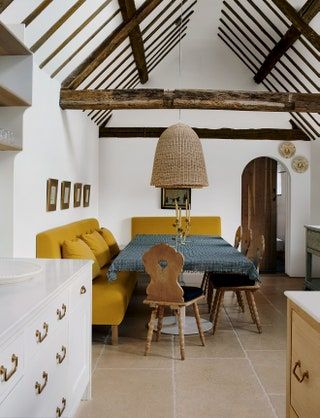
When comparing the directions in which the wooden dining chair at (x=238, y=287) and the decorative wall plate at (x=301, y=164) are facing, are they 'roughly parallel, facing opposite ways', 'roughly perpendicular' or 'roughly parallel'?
roughly perpendicular

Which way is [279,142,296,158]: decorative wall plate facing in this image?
toward the camera

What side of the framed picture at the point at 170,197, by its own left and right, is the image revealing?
front

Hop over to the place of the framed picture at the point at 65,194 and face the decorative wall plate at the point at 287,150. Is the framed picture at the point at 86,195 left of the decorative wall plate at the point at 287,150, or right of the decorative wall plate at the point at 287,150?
left

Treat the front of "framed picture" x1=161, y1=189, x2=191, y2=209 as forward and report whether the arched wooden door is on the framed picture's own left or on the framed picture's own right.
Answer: on the framed picture's own left

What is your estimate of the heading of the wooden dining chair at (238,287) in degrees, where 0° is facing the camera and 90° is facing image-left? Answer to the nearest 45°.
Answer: approximately 90°

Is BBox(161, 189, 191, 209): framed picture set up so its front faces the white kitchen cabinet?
yes

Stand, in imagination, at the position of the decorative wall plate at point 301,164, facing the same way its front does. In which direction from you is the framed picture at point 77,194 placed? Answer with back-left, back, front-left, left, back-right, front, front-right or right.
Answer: front-right

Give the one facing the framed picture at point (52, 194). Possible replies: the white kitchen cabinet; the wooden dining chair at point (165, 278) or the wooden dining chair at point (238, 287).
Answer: the wooden dining chair at point (238, 287)

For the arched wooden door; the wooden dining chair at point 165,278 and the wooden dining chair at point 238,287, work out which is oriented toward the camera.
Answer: the arched wooden door

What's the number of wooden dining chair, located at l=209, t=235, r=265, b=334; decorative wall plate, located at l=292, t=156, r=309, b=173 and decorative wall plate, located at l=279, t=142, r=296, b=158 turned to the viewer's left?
1

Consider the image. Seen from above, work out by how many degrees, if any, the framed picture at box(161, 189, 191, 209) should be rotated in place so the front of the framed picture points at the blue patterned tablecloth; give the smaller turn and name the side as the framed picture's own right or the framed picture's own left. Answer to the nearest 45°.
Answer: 0° — it already faces it

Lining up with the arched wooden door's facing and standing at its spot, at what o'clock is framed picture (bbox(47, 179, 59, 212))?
The framed picture is roughly at 1 o'clock from the arched wooden door.

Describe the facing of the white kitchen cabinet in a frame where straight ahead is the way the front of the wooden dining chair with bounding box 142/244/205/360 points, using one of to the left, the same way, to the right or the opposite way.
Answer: to the right
